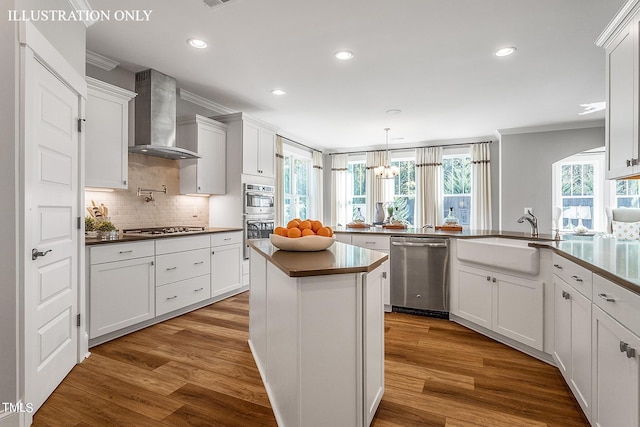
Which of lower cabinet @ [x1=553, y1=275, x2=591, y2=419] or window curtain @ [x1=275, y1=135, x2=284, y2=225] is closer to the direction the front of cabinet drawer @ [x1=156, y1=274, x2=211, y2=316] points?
the lower cabinet

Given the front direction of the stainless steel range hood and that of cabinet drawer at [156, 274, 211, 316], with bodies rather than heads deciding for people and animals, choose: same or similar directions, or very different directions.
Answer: same or similar directions

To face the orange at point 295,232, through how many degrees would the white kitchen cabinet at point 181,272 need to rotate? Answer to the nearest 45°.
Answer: approximately 45° to its right

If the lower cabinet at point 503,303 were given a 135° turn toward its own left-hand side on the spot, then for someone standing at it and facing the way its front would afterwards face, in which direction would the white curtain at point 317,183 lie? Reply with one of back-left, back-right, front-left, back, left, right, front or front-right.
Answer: back-left

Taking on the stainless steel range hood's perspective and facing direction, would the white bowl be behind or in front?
in front

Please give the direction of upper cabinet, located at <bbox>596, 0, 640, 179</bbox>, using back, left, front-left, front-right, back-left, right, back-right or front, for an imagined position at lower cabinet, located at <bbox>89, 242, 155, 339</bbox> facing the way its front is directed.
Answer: front

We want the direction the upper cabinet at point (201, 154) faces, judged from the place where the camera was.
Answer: facing the viewer and to the right of the viewer

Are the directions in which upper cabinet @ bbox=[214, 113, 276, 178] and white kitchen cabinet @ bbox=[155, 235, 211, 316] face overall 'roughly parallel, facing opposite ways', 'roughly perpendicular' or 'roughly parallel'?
roughly parallel

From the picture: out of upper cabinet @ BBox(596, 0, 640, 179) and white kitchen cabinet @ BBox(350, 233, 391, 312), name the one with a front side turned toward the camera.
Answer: the white kitchen cabinet

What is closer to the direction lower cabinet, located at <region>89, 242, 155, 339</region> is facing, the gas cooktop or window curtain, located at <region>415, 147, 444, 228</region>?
the window curtain

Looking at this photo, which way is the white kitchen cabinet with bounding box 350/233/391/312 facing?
toward the camera

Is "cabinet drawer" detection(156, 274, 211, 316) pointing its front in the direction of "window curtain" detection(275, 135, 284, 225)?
no

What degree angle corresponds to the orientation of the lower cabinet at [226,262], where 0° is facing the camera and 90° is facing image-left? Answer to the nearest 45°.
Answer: approximately 315°

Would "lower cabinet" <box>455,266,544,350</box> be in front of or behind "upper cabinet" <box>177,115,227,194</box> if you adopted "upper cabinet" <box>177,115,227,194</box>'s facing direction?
in front

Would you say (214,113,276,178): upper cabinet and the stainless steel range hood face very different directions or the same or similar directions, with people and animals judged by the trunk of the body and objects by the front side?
same or similar directions

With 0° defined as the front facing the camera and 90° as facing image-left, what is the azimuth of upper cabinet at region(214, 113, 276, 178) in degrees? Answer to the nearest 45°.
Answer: approximately 315°

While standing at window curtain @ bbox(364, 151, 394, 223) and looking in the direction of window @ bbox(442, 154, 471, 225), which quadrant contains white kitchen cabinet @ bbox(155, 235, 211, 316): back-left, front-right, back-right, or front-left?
back-right

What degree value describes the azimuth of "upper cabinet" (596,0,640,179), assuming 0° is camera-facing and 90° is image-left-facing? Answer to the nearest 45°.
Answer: approximately 90°
